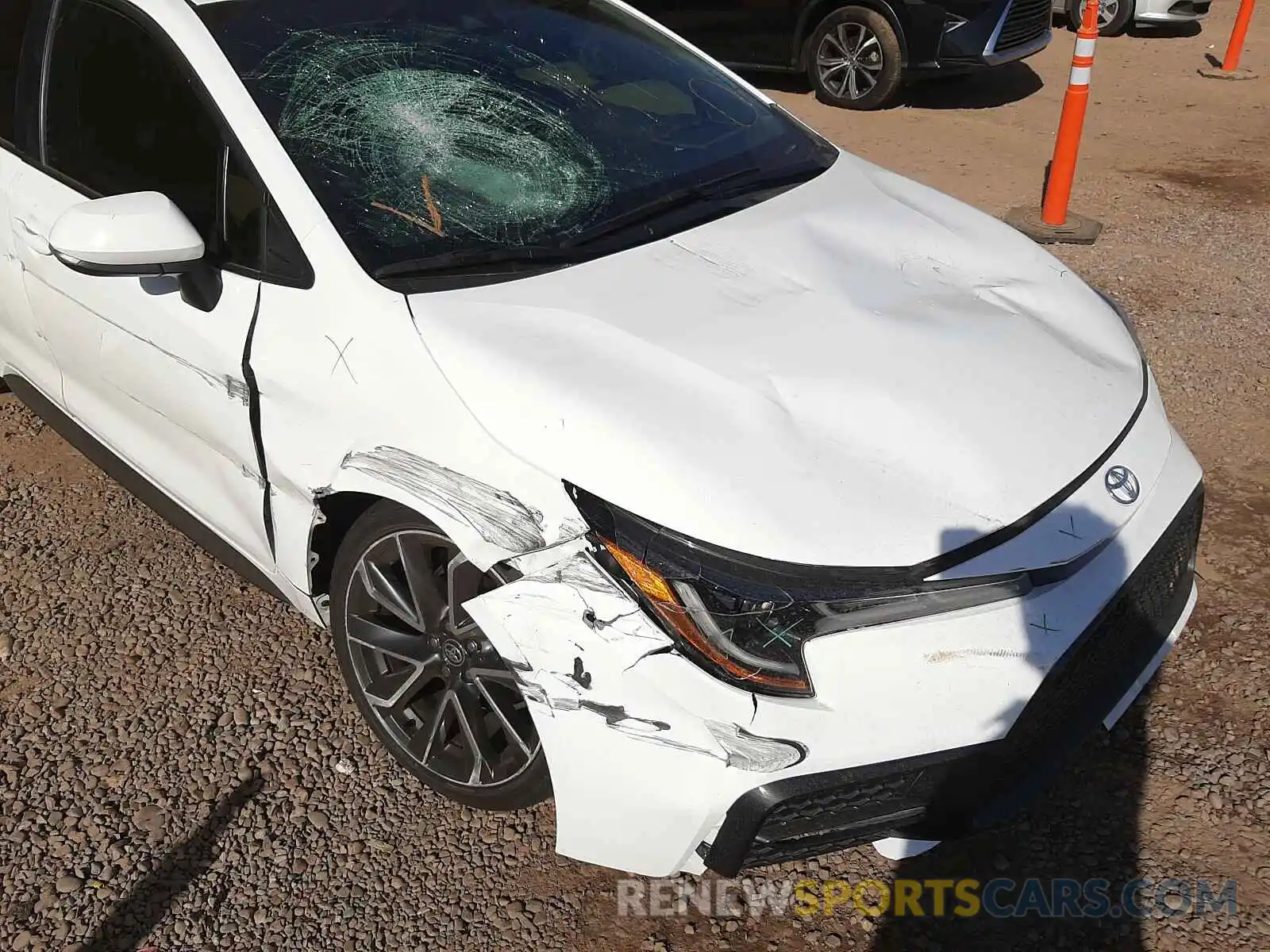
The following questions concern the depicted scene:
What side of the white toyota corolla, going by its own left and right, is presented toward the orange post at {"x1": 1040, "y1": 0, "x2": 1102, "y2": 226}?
left

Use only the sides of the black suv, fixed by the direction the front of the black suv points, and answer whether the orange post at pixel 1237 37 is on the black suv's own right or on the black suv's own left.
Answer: on the black suv's own left

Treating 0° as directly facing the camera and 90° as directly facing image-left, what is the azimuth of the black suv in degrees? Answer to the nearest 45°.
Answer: approximately 315°

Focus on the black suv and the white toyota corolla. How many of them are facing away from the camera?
0

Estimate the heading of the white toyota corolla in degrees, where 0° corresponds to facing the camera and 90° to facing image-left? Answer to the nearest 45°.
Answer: approximately 315°

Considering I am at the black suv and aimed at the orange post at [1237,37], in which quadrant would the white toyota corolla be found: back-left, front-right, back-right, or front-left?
back-right

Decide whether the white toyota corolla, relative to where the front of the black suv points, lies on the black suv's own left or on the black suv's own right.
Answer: on the black suv's own right

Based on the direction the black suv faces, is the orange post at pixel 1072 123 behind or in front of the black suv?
in front

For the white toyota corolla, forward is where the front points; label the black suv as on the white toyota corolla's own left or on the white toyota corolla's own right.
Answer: on the white toyota corolla's own left

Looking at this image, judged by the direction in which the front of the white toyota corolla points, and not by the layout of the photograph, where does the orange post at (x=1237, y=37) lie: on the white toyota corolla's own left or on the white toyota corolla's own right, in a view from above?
on the white toyota corolla's own left
